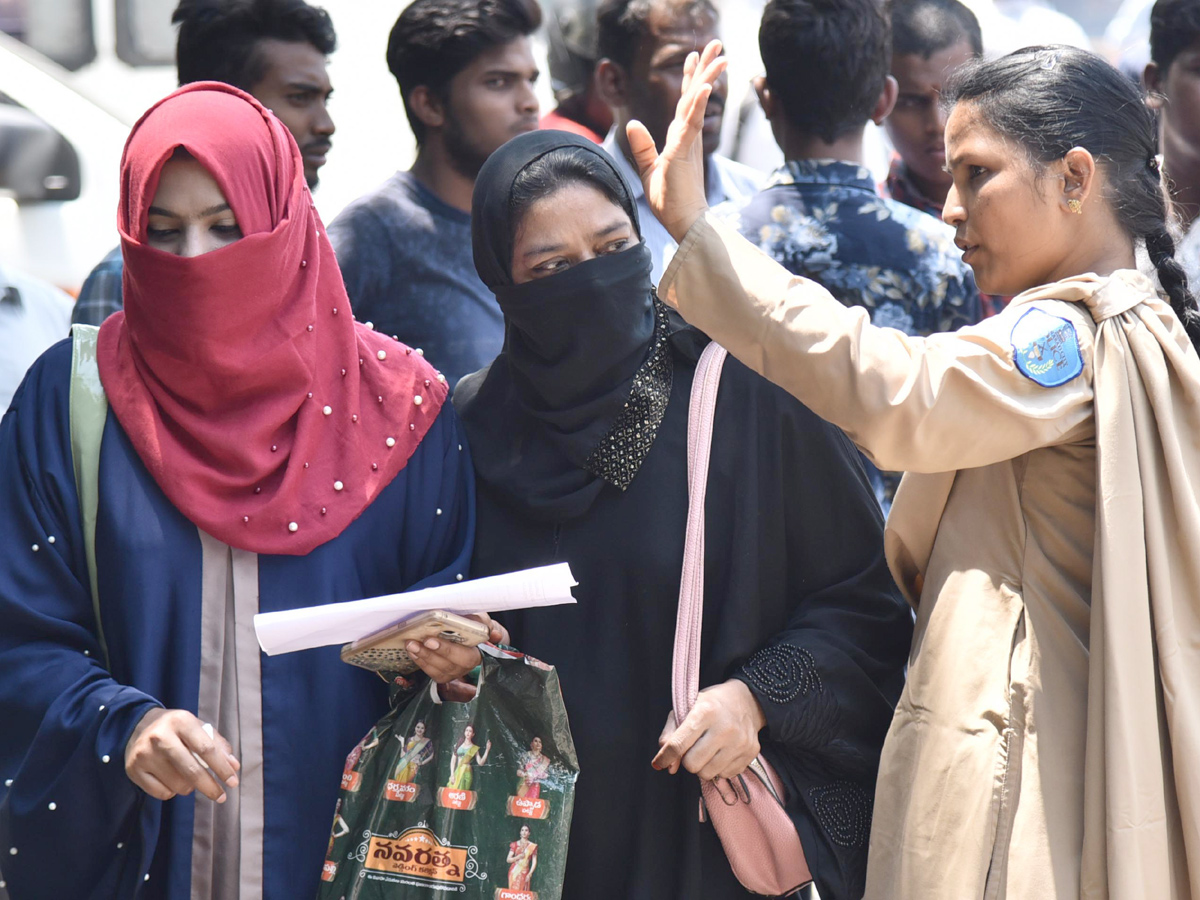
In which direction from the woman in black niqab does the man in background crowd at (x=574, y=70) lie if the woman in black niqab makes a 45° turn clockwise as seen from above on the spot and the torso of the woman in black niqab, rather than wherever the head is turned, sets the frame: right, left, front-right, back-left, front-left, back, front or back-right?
back-right

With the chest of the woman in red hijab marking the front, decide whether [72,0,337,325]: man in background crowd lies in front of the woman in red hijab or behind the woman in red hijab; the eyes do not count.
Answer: behind

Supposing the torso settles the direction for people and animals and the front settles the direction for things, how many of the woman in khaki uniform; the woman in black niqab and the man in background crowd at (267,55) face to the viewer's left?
1

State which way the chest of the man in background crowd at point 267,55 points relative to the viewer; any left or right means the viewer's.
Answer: facing the viewer and to the right of the viewer

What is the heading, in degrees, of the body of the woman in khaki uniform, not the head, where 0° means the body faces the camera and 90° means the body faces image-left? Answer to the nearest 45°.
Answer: approximately 90°

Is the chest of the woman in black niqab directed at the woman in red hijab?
no

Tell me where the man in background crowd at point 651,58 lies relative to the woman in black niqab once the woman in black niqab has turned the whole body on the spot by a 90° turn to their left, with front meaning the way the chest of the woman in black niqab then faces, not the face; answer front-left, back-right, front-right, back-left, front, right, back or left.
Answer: left

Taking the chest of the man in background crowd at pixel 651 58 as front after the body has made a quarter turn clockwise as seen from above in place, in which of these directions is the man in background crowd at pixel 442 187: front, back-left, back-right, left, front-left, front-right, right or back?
front

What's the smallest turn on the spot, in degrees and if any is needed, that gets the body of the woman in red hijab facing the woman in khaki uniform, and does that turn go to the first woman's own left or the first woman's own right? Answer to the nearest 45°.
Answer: approximately 90° to the first woman's own left

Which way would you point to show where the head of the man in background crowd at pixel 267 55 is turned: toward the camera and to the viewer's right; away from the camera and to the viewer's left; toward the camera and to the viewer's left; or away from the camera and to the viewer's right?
toward the camera and to the viewer's right

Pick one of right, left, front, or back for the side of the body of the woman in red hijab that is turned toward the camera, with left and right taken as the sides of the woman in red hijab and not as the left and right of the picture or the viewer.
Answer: front

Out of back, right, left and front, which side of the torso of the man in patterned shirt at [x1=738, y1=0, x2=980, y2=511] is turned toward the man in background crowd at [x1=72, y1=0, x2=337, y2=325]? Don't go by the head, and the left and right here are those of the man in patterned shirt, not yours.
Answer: left

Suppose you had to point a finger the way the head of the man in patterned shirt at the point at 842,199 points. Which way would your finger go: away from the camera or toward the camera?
away from the camera

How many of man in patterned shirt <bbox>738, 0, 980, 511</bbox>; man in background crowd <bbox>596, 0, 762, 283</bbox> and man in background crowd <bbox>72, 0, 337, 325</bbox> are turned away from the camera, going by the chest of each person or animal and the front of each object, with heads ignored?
1

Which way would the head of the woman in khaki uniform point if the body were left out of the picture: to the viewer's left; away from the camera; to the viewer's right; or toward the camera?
to the viewer's left

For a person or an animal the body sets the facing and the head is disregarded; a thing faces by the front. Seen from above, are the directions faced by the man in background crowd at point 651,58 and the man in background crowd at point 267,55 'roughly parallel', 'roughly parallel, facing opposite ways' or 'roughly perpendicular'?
roughly parallel

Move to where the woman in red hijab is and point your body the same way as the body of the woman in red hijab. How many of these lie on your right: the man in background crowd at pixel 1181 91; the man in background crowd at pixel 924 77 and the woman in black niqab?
0

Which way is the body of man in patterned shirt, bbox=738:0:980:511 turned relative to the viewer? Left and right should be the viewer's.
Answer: facing away from the viewer
